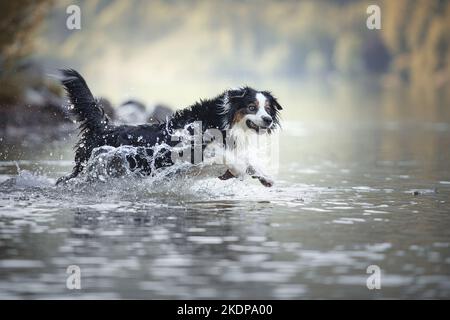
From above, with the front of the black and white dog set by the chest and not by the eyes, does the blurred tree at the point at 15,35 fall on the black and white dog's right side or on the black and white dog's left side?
on the black and white dog's left side

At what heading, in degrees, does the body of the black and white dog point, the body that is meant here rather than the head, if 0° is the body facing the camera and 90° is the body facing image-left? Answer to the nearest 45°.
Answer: approximately 270°
